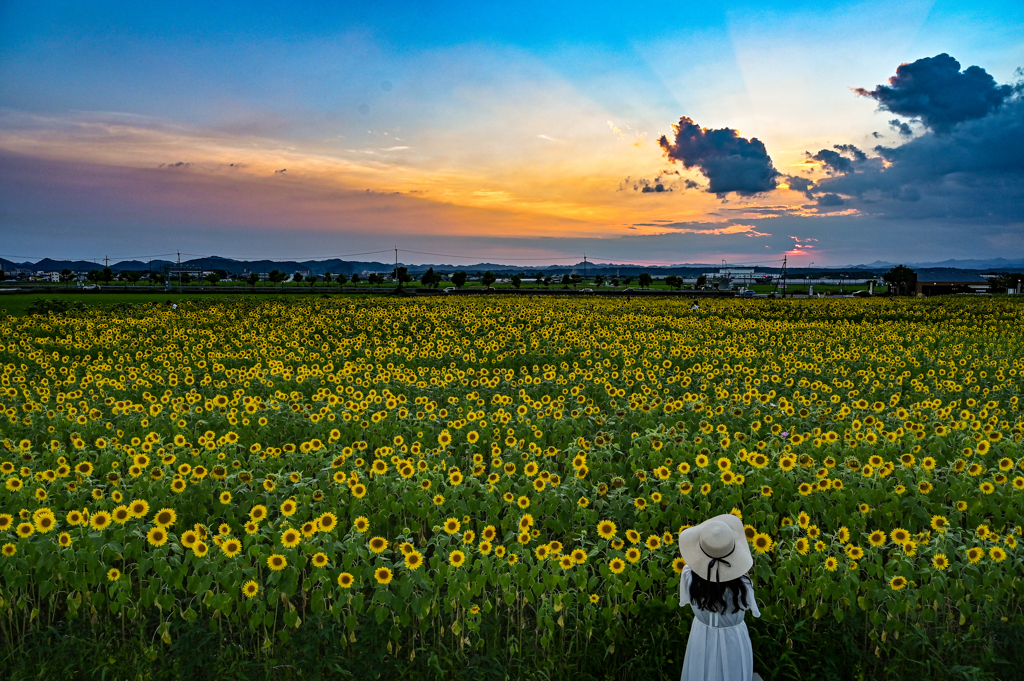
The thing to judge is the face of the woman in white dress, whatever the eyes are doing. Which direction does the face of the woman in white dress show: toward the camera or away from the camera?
away from the camera

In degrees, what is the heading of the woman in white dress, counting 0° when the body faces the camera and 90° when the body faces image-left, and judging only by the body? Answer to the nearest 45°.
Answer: approximately 180°
